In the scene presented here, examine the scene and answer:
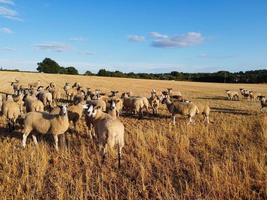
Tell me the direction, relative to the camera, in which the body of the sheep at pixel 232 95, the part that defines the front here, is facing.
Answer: to the viewer's left

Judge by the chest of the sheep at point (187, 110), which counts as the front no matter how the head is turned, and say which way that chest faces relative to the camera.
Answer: to the viewer's left

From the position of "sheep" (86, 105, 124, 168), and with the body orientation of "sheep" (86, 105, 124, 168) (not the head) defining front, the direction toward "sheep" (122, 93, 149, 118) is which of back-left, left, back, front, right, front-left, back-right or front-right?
front-right

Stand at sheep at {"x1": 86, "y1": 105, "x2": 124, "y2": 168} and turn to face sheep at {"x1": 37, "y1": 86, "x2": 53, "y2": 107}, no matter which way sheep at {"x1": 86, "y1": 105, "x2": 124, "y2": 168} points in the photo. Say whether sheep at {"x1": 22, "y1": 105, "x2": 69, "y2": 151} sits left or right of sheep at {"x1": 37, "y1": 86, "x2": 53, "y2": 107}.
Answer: left

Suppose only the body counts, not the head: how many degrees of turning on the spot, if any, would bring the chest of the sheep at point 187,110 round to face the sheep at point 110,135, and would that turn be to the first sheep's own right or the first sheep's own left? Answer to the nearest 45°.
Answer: approximately 90° to the first sheep's own left

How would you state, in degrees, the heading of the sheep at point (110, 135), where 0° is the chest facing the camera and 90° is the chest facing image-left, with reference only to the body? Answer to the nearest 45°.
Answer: approximately 135°

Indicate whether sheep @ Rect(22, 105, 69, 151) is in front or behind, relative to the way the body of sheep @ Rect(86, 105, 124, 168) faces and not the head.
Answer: in front
